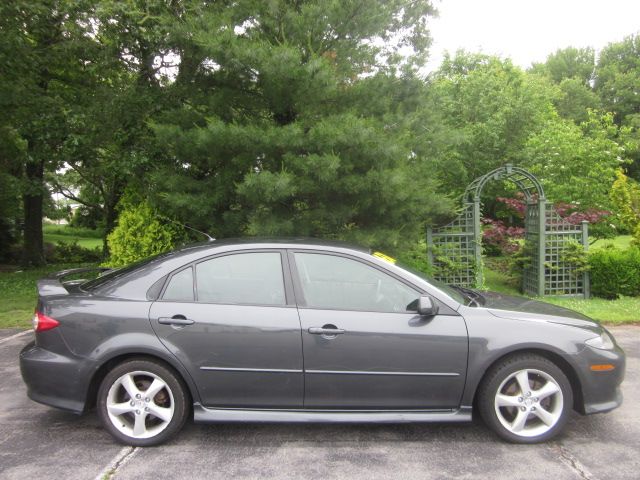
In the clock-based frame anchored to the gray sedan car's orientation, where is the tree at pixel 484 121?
The tree is roughly at 10 o'clock from the gray sedan car.

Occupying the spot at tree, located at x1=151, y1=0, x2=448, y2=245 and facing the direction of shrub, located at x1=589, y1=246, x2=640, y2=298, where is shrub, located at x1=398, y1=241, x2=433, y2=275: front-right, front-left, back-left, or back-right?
front-left

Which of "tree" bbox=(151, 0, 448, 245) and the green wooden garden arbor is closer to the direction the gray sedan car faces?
the green wooden garden arbor

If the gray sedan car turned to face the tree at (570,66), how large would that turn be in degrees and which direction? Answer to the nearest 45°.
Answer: approximately 45° to its left

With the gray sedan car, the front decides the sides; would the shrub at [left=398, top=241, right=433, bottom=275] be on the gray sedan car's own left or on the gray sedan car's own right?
on the gray sedan car's own left

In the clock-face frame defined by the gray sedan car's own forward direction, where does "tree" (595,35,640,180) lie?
The tree is roughly at 10 o'clock from the gray sedan car.

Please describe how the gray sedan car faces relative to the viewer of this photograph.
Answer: facing to the right of the viewer

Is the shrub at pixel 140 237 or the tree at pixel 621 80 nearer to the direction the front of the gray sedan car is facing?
the tree

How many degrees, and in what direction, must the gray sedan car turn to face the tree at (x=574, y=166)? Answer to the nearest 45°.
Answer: approximately 45° to its left

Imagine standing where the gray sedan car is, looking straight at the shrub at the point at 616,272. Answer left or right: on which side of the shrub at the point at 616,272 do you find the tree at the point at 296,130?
left

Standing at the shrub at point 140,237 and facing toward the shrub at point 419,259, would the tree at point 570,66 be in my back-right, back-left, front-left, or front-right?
front-left

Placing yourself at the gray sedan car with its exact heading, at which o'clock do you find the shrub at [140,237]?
The shrub is roughly at 8 o'clock from the gray sedan car.
